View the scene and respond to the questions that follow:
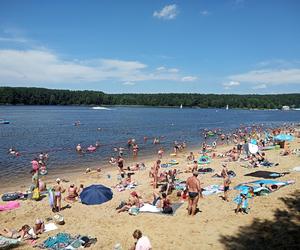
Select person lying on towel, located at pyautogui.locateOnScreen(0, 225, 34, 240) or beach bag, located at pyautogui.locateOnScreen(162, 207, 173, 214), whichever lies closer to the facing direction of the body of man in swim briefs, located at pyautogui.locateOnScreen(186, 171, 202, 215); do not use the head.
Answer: the beach bag

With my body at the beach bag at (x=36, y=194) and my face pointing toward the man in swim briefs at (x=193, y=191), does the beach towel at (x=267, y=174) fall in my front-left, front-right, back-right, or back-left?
front-left

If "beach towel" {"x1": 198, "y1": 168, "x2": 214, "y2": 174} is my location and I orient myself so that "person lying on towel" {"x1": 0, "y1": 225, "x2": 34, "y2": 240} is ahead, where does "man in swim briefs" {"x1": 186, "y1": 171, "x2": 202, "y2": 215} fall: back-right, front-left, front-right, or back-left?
front-left

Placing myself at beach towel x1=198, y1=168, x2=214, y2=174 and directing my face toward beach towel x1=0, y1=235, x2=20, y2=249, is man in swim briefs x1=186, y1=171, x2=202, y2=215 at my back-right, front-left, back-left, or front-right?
front-left

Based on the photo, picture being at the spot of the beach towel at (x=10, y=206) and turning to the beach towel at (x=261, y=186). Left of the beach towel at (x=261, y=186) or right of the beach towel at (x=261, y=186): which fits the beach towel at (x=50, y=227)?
right
